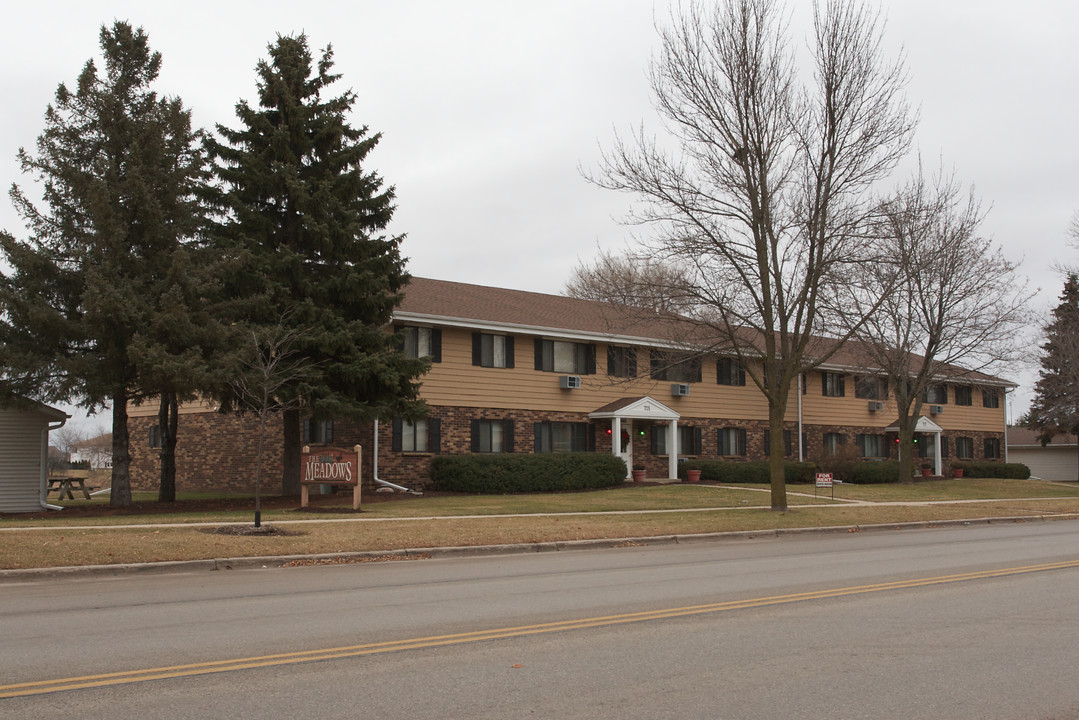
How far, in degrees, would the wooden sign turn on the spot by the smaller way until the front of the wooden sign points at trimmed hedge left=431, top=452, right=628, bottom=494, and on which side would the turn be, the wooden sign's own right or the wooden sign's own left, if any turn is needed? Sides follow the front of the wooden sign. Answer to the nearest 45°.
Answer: approximately 135° to the wooden sign's own left

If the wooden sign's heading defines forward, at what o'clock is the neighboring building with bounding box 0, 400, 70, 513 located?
The neighboring building is roughly at 4 o'clock from the wooden sign.

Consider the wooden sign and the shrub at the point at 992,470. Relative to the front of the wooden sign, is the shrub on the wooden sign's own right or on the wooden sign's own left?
on the wooden sign's own left

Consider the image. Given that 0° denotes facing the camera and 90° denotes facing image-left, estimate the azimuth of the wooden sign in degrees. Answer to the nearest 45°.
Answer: approximately 0°
